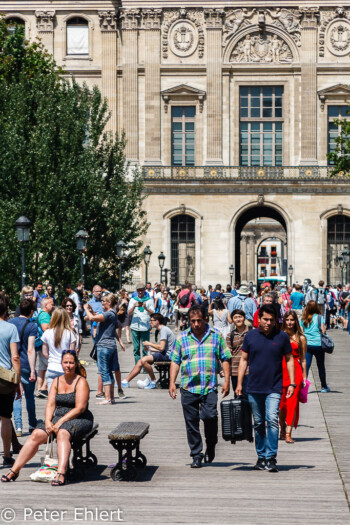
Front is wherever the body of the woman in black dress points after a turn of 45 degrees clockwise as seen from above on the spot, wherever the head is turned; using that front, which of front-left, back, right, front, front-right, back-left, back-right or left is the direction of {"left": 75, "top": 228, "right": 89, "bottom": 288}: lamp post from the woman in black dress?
right

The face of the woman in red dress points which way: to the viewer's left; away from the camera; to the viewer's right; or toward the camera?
toward the camera

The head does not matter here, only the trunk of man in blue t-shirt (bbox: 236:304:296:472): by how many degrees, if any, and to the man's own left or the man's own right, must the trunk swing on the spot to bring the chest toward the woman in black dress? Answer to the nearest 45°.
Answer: approximately 90° to the man's own right

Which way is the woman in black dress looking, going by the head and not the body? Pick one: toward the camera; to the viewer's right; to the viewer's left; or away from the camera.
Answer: toward the camera

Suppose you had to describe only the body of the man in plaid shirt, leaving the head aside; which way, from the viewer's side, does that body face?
toward the camera

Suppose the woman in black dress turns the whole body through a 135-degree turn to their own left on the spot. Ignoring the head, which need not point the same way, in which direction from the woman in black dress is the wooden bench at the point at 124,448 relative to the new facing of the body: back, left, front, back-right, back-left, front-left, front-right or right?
front

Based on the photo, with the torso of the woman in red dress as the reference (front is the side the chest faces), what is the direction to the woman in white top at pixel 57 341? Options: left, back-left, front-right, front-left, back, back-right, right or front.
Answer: right

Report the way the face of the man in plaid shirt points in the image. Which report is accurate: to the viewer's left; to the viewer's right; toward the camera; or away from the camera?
toward the camera

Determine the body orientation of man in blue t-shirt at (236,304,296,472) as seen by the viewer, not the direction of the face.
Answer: toward the camera
